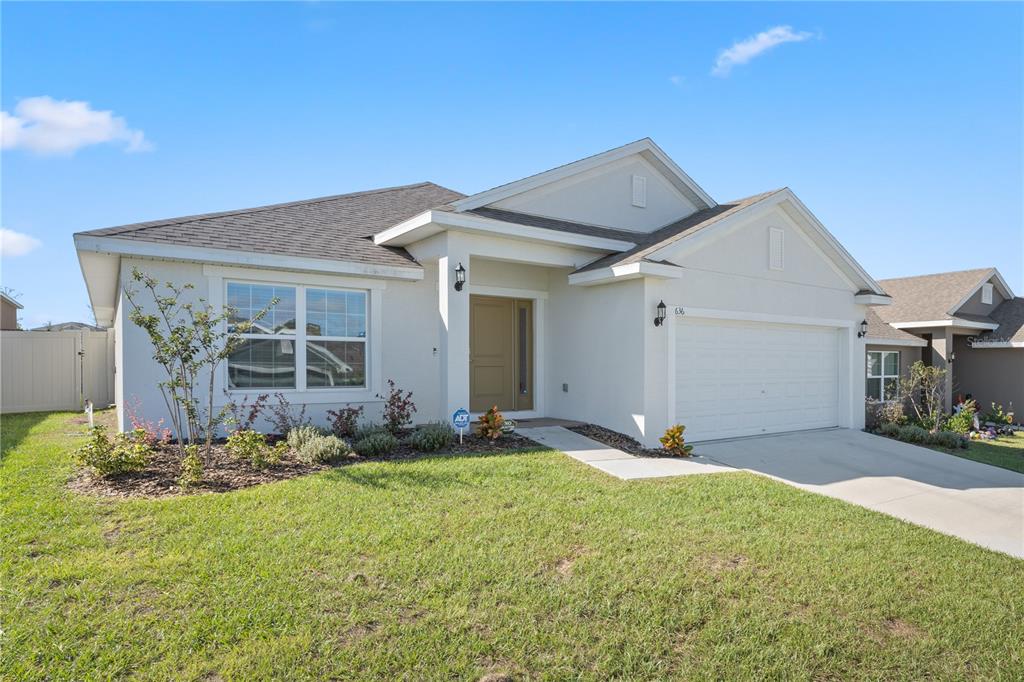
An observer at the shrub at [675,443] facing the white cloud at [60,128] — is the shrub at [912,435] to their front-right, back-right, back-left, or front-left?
back-right

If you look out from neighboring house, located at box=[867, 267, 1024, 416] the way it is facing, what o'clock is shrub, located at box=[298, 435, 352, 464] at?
The shrub is roughly at 2 o'clock from the neighboring house.

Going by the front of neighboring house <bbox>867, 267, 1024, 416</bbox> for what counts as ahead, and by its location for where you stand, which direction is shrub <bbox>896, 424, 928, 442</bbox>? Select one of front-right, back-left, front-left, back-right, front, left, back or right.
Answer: front-right

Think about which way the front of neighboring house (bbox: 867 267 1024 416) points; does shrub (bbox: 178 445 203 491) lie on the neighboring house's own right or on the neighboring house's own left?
on the neighboring house's own right

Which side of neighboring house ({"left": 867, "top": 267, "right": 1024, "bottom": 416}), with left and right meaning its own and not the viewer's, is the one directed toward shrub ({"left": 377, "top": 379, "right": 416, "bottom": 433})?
right

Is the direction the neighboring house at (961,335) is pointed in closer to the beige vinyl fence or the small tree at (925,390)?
the small tree

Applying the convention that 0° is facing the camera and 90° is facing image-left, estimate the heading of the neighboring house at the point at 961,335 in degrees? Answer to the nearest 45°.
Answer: approximately 315°

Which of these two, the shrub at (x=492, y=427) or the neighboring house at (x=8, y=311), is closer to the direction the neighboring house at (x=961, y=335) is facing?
the shrub

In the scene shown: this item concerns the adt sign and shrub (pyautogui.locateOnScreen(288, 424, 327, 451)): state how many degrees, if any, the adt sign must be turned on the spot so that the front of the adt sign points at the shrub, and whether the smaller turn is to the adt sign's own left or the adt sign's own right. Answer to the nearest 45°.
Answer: approximately 90° to the adt sign's own right
